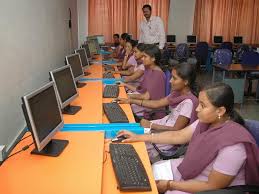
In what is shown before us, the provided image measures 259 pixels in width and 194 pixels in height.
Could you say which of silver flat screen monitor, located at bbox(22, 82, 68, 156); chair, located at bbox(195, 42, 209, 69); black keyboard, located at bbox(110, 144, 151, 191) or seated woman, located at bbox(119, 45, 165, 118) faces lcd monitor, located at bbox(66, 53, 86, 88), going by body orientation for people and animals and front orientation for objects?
the seated woman

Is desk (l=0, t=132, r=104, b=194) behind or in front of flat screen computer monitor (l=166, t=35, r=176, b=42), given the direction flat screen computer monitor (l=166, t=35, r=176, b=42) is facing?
in front

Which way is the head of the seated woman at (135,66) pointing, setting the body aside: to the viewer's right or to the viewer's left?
to the viewer's left

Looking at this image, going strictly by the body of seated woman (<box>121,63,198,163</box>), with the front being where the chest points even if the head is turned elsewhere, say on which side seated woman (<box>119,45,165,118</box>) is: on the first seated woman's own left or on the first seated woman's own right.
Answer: on the first seated woman's own right

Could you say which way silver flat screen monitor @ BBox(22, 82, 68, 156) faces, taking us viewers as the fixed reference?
facing the viewer and to the right of the viewer

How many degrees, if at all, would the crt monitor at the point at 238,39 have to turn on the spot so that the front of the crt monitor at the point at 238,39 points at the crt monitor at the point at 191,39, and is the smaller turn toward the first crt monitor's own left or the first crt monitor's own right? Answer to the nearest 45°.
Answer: approximately 45° to the first crt monitor's own right

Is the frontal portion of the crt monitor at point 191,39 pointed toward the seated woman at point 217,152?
yes

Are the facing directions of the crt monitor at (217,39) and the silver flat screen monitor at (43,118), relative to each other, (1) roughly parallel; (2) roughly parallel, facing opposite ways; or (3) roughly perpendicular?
roughly perpendicular

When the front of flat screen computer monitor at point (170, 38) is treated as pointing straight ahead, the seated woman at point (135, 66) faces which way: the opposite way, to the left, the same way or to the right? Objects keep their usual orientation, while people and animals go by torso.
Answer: to the right

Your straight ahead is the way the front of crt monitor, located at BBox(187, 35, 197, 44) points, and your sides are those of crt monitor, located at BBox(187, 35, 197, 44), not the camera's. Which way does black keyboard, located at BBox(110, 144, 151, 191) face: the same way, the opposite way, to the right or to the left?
to the left

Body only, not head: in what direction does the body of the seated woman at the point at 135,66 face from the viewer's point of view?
to the viewer's left

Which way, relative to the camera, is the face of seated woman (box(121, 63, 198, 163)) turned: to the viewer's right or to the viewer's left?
to the viewer's left

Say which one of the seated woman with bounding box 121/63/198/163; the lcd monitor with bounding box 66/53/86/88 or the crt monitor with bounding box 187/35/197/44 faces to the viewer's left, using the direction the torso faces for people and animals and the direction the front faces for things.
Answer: the seated woman

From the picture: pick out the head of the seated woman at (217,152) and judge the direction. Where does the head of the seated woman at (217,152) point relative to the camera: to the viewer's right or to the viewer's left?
to the viewer's left

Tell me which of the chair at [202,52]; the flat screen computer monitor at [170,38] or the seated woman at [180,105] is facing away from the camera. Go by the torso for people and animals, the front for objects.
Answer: the chair

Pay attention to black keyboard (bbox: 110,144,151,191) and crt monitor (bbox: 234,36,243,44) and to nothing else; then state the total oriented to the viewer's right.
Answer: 1

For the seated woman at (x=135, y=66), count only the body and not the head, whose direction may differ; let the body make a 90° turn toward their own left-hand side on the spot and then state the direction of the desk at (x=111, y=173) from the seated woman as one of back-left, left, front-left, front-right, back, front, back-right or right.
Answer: front

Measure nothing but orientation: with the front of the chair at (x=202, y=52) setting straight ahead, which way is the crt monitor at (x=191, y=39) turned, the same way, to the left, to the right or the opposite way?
the opposite way
